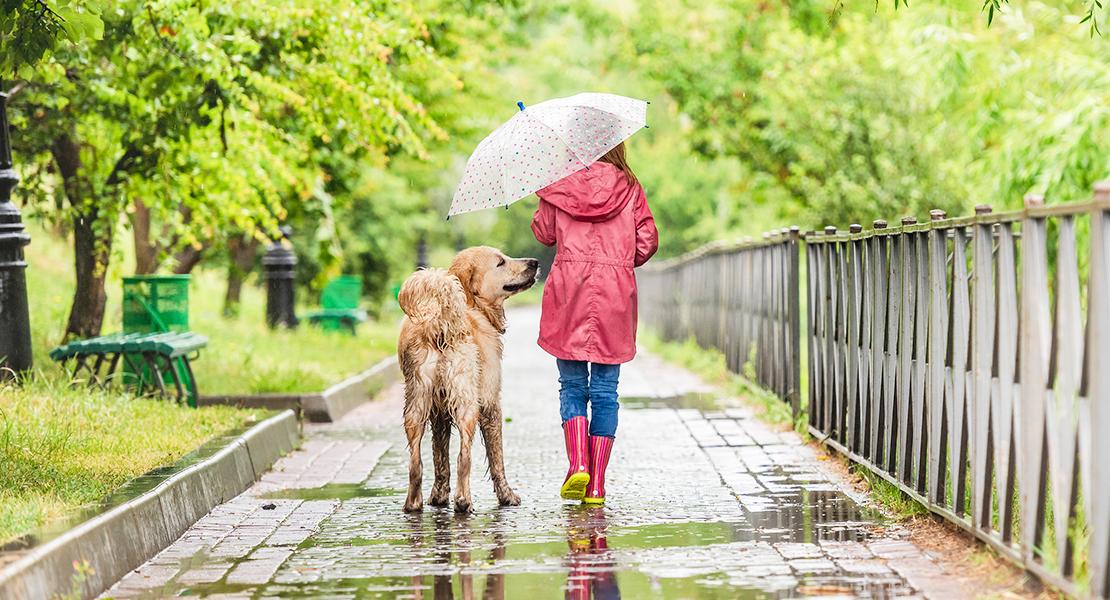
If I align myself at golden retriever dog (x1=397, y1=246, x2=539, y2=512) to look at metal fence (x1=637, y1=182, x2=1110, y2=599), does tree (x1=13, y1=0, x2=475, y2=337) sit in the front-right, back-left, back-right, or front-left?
back-left

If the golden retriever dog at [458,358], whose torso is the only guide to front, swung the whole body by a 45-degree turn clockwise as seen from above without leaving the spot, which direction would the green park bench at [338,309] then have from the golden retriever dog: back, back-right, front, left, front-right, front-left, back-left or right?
left

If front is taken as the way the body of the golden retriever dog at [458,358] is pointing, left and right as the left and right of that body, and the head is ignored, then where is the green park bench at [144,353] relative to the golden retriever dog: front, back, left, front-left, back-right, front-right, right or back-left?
left

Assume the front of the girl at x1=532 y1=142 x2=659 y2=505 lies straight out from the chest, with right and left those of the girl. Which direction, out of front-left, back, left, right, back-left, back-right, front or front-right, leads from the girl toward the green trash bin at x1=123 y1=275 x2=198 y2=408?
front-left

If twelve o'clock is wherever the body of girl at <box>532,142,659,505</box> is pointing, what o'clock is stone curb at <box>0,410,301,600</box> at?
The stone curb is roughly at 8 o'clock from the girl.

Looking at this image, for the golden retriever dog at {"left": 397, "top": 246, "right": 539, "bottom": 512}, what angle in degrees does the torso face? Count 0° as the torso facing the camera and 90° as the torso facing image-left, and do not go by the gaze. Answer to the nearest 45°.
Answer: approximately 225°

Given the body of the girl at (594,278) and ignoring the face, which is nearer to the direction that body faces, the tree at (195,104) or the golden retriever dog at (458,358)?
the tree

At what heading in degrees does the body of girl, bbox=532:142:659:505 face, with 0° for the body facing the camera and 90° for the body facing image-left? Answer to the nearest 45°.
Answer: approximately 180°

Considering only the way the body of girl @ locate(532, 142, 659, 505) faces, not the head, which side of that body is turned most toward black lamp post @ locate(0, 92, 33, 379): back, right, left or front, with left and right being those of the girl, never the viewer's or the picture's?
left

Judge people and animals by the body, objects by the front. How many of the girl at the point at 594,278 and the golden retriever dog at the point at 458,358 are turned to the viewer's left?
0

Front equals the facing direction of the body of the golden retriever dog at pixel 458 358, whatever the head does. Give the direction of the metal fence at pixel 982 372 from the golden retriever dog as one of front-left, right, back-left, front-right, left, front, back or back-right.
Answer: right

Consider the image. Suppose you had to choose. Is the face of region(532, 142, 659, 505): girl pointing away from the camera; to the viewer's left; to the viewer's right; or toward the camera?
away from the camera

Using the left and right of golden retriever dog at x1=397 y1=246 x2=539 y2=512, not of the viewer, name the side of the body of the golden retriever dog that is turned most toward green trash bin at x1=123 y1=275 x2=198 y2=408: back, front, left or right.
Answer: left

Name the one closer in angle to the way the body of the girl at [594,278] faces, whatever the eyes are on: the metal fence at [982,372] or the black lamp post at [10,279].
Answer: the black lamp post

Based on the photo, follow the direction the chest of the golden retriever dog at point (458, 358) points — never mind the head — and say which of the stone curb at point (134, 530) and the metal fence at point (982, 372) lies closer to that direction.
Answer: the metal fence

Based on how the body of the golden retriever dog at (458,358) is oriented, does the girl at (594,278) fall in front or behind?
in front
